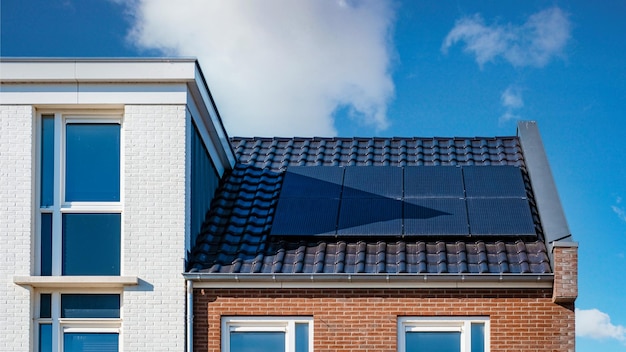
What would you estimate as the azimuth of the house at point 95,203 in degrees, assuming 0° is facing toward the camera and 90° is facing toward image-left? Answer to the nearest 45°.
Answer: approximately 0°

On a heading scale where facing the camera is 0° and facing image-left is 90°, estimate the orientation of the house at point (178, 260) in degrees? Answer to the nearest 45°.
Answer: approximately 0°
